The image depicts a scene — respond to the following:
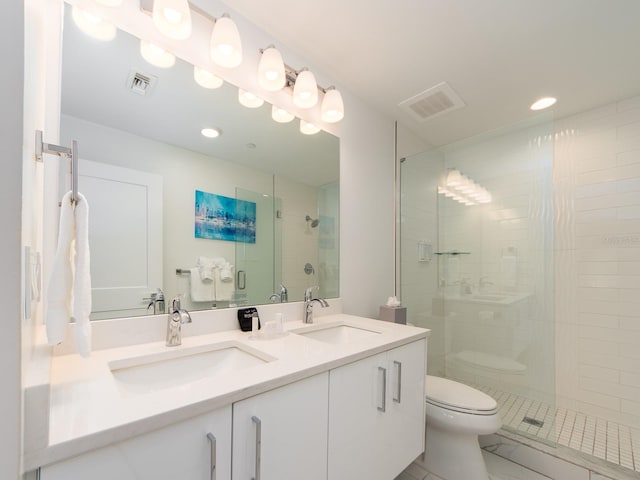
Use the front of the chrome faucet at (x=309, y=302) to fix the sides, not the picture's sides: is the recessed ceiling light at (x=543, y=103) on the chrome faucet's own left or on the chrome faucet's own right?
on the chrome faucet's own left

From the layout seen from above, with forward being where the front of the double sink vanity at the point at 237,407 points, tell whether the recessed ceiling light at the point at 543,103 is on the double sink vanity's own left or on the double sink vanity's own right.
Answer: on the double sink vanity's own left

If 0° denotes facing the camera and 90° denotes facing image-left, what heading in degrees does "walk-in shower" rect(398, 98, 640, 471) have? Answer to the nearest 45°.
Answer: approximately 45°

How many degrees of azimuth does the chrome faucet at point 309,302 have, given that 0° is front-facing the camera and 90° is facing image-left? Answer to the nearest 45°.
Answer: approximately 315°

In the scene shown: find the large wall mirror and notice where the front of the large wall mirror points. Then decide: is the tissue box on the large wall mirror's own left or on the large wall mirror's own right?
on the large wall mirror's own left

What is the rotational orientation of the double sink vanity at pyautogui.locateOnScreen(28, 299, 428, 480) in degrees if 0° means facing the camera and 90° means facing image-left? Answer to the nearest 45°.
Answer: approximately 315°
